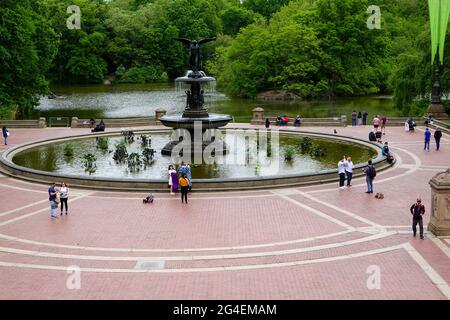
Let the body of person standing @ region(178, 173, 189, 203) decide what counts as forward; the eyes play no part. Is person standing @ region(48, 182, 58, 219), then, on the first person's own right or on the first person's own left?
on the first person's own left

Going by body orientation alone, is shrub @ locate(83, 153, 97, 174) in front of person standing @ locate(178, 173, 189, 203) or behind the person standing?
in front

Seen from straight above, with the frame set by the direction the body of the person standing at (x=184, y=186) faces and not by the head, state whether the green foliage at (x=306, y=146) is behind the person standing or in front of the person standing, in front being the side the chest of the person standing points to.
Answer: in front

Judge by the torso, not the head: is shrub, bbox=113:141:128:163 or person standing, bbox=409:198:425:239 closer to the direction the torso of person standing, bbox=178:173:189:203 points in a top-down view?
the shrub

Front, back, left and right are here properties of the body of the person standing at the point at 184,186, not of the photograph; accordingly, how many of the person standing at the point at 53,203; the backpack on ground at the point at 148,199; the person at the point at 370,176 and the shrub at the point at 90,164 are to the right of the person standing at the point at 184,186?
1

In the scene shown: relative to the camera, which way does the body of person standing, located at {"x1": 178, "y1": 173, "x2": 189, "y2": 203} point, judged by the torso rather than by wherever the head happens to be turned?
away from the camera
